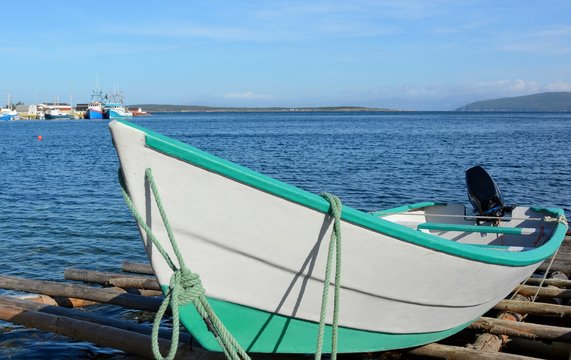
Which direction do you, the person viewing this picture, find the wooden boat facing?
facing the viewer and to the left of the viewer

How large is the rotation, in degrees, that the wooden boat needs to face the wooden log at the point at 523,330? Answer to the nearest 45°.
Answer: approximately 180°

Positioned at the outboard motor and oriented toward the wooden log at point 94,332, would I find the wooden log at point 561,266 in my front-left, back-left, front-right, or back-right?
back-left

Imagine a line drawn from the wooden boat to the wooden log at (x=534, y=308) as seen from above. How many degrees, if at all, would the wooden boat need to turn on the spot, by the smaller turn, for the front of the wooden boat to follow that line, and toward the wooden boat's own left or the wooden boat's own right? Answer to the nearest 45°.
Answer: approximately 180°

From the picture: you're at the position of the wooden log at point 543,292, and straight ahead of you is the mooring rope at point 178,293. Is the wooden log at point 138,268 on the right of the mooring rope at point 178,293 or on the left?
right

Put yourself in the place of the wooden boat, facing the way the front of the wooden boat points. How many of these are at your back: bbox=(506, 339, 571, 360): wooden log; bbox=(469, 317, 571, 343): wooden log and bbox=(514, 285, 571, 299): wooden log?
3

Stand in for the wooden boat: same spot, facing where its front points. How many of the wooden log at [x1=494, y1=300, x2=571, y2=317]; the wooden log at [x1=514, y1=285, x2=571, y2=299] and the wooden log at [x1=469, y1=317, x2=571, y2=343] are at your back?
3

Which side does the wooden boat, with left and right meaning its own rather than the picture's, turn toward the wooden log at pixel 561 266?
back

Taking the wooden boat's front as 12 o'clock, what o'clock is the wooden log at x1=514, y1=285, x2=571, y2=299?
The wooden log is roughly at 6 o'clock from the wooden boat.

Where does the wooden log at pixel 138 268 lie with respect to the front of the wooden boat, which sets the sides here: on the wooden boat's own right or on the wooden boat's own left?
on the wooden boat's own right
